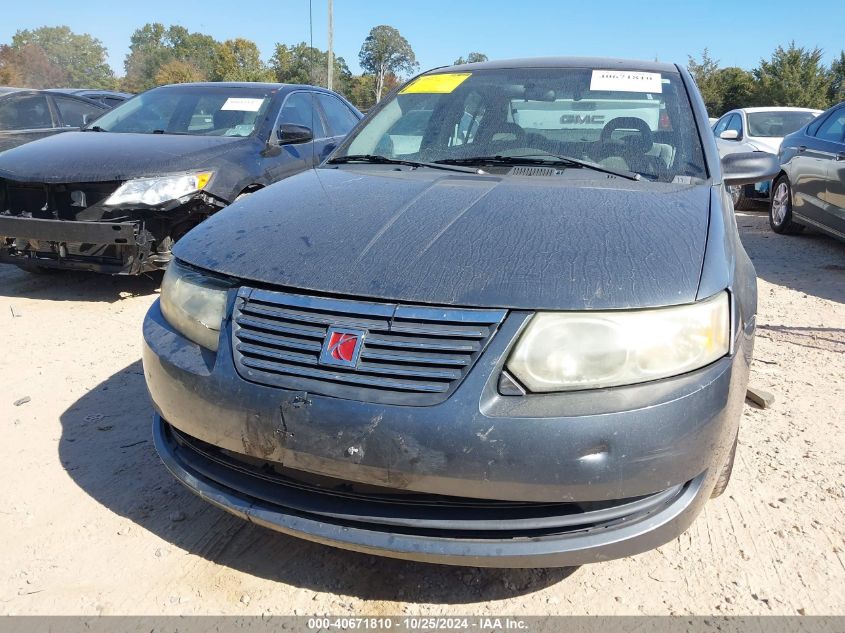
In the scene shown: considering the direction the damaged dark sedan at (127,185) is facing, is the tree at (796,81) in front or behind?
behind

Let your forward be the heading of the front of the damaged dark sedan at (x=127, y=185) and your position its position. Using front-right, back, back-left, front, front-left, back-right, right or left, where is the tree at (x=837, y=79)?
back

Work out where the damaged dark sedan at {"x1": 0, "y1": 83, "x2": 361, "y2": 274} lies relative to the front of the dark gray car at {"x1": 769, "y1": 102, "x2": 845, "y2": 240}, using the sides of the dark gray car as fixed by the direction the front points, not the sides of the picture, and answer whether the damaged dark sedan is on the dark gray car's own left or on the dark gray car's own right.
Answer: on the dark gray car's own right

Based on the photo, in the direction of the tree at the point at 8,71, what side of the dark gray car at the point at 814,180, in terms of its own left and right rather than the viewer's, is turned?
back

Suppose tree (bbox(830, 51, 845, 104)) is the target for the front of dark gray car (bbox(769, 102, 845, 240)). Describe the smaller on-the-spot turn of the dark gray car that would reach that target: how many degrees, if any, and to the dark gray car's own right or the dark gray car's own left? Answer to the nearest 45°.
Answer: approximately 135° to the dark gray car's own left

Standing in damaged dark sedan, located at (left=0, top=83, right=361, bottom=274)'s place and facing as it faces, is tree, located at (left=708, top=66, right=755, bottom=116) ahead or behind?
behind

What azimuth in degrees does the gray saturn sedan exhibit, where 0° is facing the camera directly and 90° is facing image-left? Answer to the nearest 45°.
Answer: approximately 45°

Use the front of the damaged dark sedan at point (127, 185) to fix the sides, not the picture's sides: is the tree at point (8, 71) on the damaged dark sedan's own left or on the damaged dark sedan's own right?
on the damaged dark sedan's own right

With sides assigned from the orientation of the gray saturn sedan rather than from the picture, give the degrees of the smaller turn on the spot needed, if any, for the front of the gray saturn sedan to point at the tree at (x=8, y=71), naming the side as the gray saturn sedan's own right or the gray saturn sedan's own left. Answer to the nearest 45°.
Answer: approximately 90° to the gray saturn sedan's own right

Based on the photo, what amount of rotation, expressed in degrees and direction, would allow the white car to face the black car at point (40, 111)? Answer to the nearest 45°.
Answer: approximately 90° to its right

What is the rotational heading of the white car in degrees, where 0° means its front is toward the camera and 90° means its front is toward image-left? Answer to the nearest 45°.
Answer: approximately 315°

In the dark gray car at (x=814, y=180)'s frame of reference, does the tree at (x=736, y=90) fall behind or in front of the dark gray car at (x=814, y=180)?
behind

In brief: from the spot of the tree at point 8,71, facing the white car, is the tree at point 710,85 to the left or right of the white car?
left
